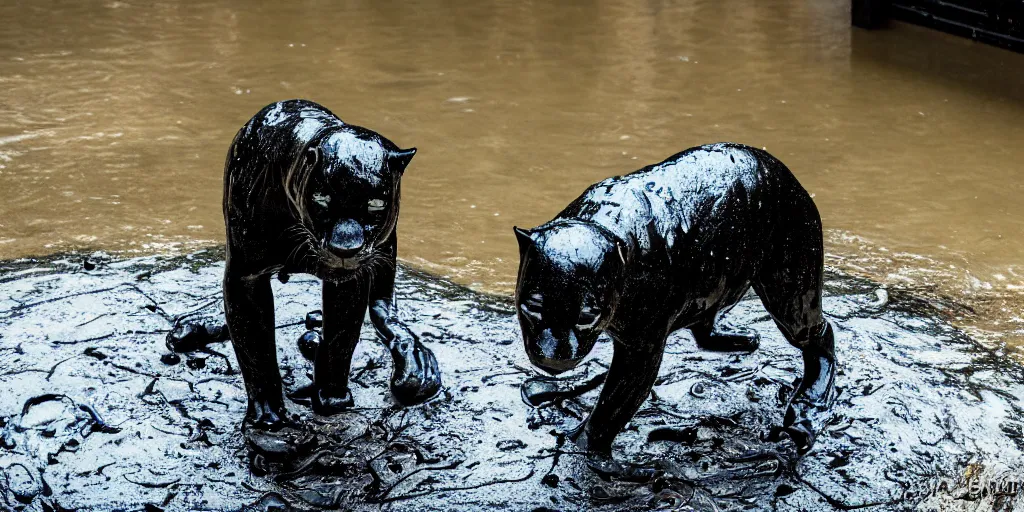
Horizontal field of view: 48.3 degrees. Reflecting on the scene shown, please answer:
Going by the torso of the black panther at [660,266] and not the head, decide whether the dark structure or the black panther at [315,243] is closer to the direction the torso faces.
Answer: the black panther

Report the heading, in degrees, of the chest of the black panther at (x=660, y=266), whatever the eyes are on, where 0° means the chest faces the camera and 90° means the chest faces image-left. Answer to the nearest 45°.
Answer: approximately 45°

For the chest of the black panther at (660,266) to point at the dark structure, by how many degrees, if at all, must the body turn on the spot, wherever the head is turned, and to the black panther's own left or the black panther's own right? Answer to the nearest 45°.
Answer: approximately 135° to the black panther's own right

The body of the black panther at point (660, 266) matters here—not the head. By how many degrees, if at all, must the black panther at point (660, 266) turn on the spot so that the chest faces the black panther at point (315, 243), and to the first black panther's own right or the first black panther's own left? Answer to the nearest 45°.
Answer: approximately 45° to the first black panther's own right

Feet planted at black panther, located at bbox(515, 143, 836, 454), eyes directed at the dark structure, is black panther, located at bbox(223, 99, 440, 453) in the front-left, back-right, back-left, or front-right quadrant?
back-left
